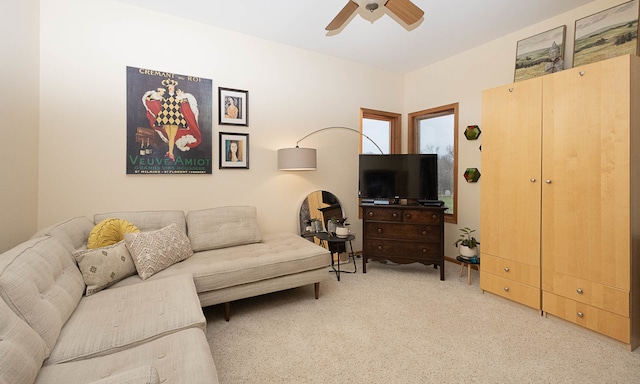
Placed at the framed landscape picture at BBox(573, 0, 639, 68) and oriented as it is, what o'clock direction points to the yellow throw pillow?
The yellow throw pillow is roughly at 12 o'clock from the framed landscape picture.

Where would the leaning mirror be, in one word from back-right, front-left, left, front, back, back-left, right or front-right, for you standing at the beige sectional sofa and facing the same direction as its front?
left

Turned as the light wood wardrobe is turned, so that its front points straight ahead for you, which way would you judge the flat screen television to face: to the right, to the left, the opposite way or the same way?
to the left

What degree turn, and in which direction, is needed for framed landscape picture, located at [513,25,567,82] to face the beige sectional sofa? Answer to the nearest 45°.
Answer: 0° — it already faces it

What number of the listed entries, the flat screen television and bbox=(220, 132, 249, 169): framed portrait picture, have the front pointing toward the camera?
2

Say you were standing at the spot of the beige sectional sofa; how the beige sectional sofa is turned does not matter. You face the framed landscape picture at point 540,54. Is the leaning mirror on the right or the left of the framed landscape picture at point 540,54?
left

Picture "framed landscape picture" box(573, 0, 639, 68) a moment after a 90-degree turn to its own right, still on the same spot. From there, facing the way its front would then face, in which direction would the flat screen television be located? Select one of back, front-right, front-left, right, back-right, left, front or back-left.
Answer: front-left

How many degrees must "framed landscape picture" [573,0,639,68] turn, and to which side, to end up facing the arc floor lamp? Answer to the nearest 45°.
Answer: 0° — it already faces it

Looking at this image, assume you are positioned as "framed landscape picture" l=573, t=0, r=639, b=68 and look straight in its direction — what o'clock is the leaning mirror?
The leaning mirror is roughly at 1 o'clock from the framed landscape picture.

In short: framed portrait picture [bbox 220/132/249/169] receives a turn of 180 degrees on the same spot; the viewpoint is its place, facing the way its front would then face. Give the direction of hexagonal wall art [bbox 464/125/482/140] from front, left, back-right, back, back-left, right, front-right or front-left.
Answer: right

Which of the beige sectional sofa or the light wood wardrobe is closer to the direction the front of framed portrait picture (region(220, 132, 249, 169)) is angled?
the beige sectional sofa

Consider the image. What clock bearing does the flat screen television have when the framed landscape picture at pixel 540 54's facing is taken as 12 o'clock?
The flat screen television is roughly at 1 o'clock from the framed landscape picture.

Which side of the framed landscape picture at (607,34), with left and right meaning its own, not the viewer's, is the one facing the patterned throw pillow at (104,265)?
front

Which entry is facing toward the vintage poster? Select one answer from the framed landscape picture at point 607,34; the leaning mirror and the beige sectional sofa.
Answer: the framed landscape picture

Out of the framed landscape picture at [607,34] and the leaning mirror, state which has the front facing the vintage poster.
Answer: the framed landscape picture

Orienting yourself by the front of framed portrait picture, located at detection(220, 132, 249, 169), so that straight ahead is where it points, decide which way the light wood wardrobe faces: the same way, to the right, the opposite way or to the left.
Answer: to the right

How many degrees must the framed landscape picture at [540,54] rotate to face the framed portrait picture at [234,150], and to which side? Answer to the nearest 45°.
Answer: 0° — it already faces it
